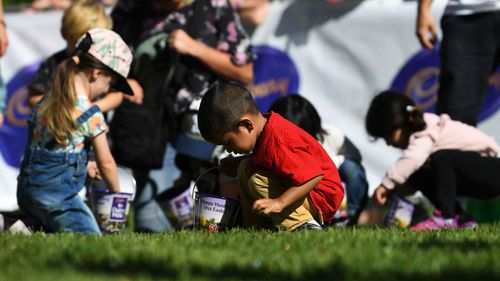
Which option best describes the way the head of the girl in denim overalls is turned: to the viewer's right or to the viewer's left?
to the viewer's right

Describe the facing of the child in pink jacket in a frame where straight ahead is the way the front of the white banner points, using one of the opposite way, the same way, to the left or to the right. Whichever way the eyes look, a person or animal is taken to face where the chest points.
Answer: to the right

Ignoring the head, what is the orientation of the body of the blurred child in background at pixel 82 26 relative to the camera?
to the viewer's right

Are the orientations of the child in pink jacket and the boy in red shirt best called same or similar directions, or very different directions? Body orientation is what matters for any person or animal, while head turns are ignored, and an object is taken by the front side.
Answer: same or similar directions

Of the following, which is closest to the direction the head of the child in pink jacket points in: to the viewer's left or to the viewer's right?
to the viewer's left

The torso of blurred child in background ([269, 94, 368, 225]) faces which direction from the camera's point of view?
to the viewer's left

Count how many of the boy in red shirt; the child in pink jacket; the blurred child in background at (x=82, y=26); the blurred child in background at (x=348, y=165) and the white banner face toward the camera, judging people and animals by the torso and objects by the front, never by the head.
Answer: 1

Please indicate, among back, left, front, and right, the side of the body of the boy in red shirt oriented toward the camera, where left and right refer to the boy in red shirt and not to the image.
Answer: left

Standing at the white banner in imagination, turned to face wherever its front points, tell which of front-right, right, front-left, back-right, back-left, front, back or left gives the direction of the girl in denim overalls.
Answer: front-right

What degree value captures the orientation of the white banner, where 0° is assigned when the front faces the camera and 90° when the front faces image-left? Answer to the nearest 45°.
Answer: approximately 0°

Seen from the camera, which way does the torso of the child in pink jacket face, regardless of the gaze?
to the viewer's left

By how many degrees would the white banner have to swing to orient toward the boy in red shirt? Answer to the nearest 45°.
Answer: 0° — it already faces them

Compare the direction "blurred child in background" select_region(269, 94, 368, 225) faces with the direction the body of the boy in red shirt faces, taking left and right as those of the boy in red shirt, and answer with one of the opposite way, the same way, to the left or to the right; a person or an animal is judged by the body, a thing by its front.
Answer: the same way

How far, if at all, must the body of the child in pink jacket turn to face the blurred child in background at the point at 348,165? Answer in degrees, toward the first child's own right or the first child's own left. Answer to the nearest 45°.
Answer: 0° — they already face them
